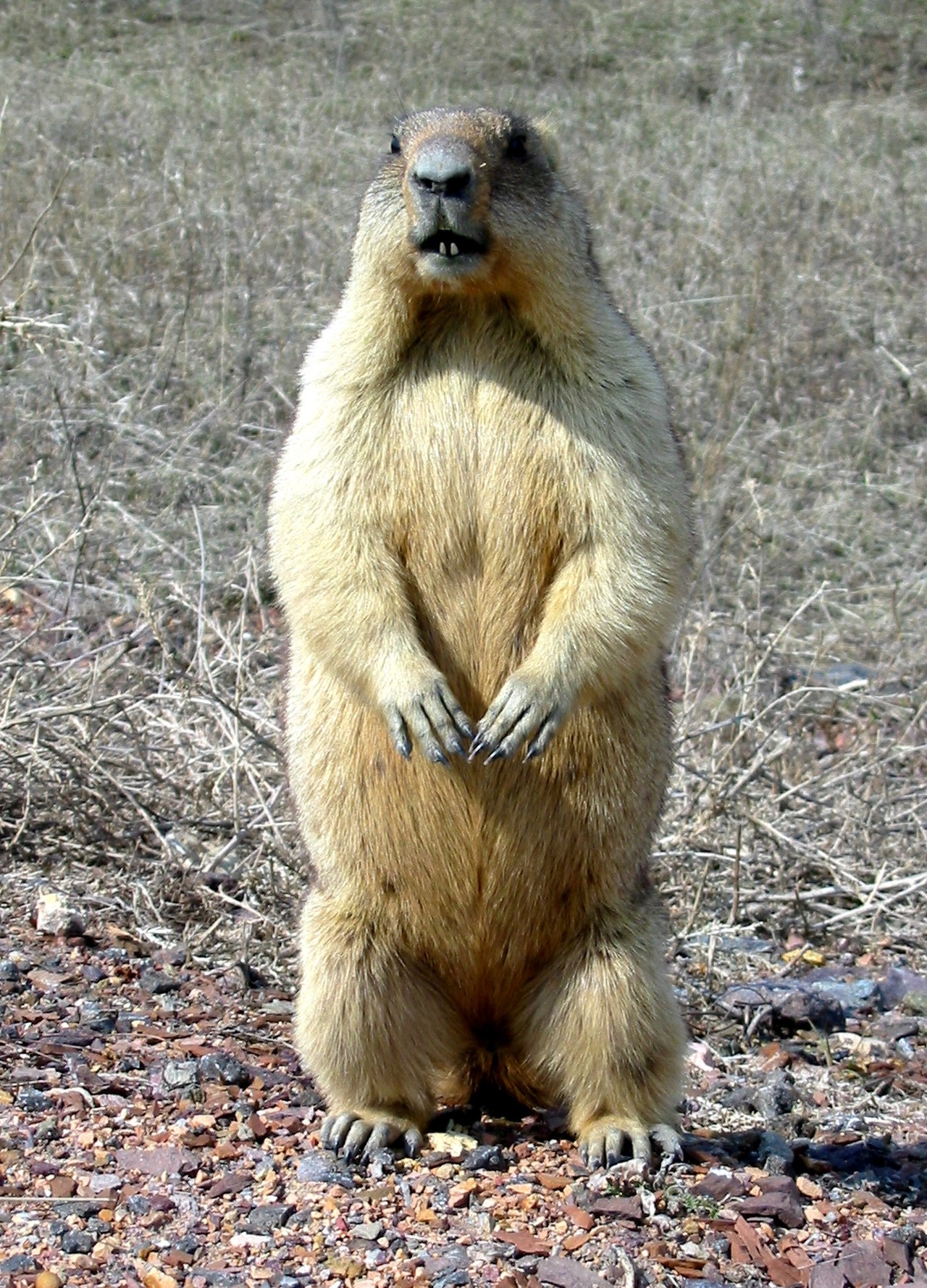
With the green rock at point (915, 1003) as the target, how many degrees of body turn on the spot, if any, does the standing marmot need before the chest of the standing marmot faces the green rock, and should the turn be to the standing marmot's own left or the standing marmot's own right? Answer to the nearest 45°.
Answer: approximately 135° to the standing marmot's own left

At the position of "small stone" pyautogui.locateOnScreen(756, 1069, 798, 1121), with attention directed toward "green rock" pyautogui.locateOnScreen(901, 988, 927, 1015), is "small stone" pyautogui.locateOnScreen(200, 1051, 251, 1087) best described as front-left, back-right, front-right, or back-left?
back-left

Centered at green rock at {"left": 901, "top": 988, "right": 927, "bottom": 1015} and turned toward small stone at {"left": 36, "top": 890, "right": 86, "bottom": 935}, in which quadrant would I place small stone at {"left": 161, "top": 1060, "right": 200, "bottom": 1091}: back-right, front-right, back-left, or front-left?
front-left

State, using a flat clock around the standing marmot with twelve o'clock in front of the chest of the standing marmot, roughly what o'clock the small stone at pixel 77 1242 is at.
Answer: The small stone is roughly at 1 o'clock from the standing marmot.

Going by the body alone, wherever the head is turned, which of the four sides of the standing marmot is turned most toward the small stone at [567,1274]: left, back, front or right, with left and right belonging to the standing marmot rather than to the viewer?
front

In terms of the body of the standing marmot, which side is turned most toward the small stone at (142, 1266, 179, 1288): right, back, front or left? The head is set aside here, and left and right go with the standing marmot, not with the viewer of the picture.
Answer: front

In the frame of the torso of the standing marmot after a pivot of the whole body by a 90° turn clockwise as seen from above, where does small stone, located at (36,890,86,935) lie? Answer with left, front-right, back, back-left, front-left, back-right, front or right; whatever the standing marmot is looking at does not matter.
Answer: front-right

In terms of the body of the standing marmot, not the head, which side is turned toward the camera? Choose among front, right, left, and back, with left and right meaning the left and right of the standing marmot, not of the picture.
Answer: front

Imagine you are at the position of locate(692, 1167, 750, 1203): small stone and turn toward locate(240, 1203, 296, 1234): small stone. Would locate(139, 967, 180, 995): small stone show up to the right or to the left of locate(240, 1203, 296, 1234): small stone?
right
